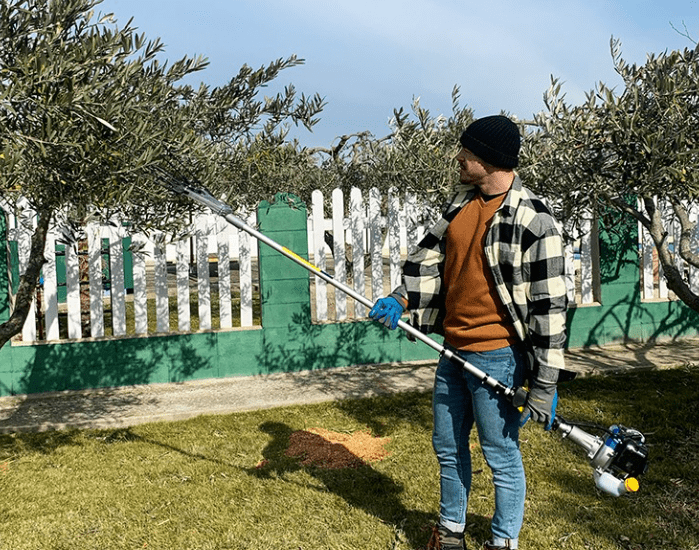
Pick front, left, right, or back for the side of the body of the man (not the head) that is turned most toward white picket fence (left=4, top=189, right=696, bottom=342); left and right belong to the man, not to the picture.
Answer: right

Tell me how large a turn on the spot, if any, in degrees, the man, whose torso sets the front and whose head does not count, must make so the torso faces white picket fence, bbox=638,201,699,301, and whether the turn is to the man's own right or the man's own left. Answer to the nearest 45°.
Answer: approximately 135° to the man's own right

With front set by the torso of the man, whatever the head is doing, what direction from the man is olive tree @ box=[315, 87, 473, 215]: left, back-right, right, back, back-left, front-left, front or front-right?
back-right

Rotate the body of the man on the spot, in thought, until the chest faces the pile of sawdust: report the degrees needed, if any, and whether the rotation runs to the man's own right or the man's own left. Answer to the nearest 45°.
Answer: approximately 90° to the man's own right

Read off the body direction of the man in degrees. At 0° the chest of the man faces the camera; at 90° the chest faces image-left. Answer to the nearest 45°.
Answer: approximately 45°

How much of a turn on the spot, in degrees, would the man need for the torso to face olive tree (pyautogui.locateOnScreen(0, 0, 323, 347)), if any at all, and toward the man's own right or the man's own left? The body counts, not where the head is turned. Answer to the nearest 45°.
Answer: approximately 45° to the man's own right

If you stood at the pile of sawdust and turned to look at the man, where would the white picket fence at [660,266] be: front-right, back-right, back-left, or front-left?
back-left

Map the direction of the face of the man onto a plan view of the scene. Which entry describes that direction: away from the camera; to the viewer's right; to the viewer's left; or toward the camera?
to the viewer's left

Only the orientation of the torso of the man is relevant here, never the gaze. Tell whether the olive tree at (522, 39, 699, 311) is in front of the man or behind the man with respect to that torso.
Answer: behind
